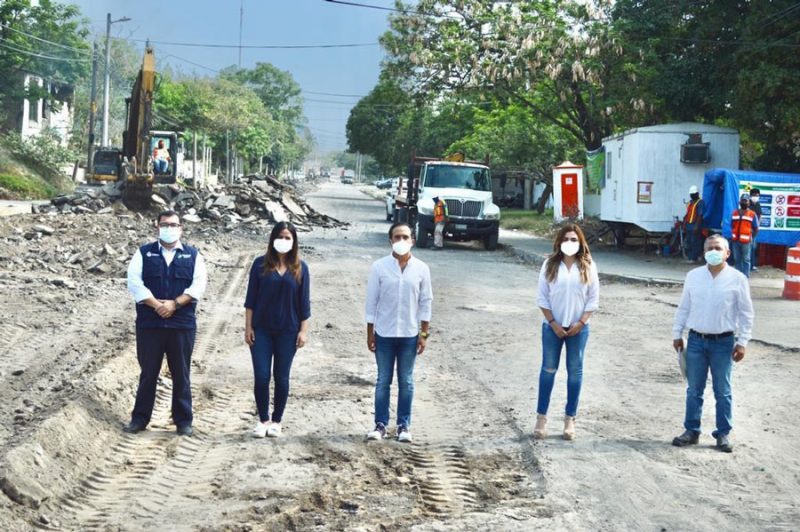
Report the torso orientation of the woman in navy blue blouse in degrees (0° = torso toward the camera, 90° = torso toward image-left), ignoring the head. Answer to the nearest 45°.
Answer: approximately 0°

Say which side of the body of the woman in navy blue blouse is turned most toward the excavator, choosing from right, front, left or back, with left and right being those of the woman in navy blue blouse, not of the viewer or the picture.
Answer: back

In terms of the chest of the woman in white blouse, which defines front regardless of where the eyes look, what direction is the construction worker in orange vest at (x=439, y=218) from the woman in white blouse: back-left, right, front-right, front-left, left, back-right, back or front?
back

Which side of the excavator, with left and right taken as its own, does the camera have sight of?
front

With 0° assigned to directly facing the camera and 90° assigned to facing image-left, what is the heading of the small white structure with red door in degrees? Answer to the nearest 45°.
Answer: approximately 0°

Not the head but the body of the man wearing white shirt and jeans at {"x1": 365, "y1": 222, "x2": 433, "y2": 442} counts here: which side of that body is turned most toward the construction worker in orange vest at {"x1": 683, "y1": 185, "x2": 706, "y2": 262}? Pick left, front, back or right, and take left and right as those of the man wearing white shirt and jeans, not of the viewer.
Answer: back

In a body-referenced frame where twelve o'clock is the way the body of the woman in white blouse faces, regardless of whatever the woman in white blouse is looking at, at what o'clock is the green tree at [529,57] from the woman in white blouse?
The green tree is roughly at 6 o'clock from the woman in white blouse.
